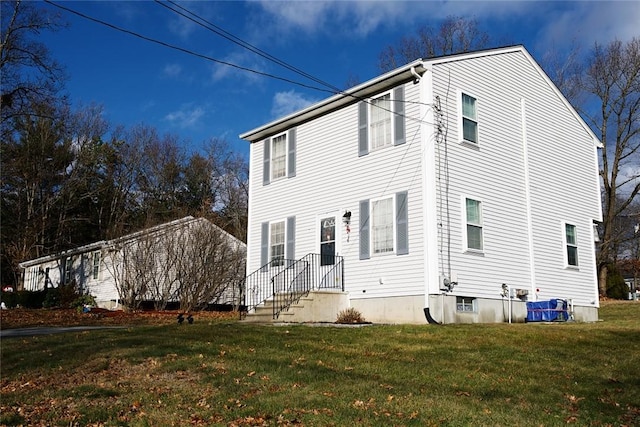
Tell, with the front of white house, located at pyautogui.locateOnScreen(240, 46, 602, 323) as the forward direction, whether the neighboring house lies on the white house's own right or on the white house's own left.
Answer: on the white house's own right

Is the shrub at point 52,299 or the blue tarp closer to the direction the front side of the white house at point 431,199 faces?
the shrub

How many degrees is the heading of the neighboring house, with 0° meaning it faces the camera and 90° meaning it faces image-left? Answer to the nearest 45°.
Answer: approximately 45°

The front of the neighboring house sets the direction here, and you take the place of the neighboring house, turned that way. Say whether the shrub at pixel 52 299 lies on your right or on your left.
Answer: on your right

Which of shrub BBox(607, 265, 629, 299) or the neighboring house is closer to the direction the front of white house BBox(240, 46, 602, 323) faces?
the neighboring house

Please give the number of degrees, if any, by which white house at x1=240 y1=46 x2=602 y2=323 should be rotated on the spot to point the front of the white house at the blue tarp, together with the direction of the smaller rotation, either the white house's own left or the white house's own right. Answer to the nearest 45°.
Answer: approximately 135° to the white house's own left

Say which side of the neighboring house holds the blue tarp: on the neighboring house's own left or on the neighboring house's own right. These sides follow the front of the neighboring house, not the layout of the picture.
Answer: on the neighboring house's own left

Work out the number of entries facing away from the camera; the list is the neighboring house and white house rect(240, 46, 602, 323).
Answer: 0

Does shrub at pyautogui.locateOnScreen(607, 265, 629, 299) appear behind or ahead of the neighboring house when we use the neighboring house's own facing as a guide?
behind

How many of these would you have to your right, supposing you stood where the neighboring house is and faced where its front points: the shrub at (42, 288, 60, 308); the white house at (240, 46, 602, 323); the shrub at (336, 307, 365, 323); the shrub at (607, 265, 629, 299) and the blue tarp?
1

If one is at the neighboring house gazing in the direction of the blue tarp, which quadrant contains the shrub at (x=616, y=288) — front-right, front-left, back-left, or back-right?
front-left

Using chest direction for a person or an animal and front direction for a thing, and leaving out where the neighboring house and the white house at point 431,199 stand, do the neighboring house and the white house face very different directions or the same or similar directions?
same or similar directions

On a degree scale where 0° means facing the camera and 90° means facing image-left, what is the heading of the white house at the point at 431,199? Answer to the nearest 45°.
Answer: approximately 45°

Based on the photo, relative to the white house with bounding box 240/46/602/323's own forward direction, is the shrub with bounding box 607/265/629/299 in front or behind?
behind

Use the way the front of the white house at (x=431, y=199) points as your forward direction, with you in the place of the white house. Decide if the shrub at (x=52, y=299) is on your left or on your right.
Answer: on your right
